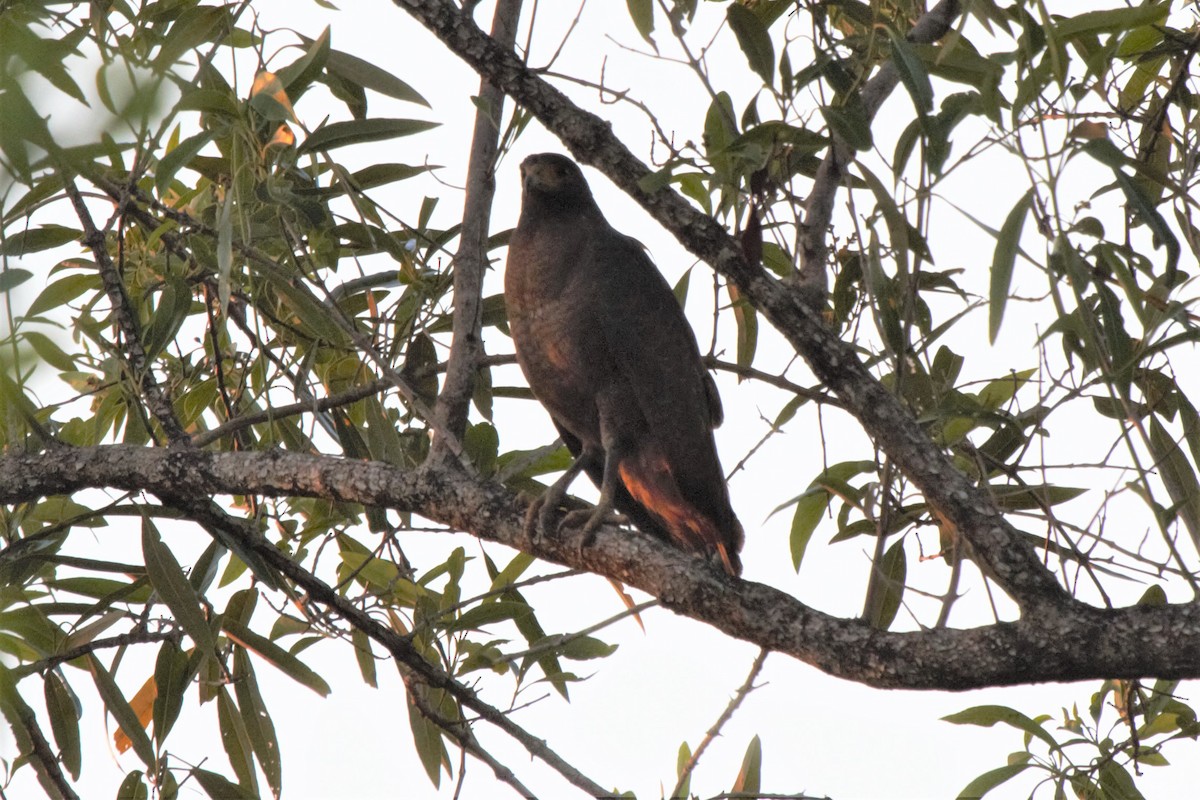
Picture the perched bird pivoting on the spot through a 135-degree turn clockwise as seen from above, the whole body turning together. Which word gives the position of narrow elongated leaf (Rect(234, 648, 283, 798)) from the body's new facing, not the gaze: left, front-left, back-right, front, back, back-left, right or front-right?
left

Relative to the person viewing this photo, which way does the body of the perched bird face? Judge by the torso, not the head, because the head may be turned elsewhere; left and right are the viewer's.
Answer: facing the viewer and to the left of the viewer

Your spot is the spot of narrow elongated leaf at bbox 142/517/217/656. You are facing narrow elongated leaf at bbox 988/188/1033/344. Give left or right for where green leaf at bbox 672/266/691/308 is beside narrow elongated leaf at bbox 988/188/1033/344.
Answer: left

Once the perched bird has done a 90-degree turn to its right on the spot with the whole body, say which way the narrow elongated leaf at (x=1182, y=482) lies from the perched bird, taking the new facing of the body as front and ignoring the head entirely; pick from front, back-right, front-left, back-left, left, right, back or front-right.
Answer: back

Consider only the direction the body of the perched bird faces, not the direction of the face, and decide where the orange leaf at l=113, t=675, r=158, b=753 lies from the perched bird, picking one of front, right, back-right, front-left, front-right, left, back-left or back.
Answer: front-right
